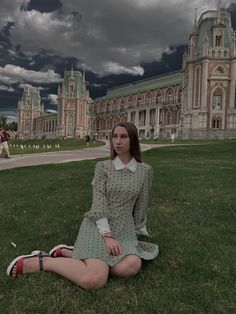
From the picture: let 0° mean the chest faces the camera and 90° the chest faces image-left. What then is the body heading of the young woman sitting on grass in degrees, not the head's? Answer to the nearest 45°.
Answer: approximately 0°

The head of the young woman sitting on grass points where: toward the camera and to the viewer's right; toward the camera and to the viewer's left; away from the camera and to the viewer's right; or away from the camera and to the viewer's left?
toward the camera and to the viewer's left
